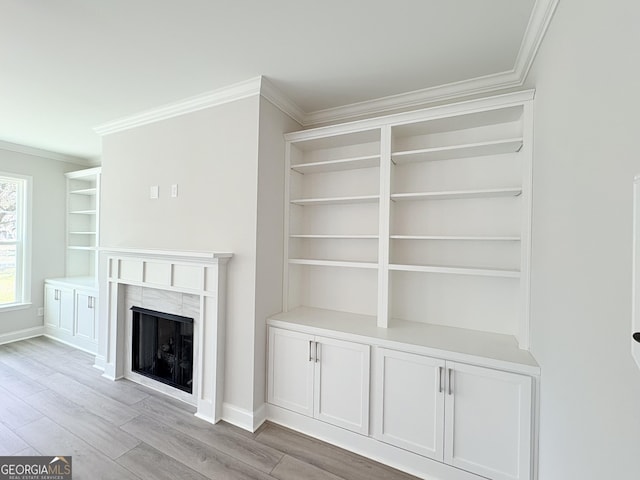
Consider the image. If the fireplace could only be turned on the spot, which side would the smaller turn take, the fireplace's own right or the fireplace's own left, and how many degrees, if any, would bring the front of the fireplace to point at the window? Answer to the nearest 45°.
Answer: approximately 90° to the fireplace's own right

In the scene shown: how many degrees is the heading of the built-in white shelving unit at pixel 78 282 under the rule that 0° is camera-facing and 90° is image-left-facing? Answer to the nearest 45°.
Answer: approximately 45°

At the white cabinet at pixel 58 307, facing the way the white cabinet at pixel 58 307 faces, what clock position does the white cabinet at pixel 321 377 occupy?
the white cabinet at pixel 321 377 is roughly at 10 o'clock from the white cabinet at pixel 58 307.

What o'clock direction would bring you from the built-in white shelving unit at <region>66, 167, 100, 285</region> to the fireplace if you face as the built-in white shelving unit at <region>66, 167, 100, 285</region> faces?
The fireplace is roughly at 10 o'clock from the built-in white shelving unit.

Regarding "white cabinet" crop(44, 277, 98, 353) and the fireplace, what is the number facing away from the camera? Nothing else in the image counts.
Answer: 0

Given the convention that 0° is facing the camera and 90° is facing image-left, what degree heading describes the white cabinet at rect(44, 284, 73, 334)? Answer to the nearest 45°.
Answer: approximately 45°

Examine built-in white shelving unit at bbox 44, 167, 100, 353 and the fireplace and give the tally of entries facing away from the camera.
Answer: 0

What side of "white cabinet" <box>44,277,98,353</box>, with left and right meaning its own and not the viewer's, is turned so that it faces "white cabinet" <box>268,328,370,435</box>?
left

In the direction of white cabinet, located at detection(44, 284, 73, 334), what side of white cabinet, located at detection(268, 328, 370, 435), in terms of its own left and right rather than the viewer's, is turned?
right
